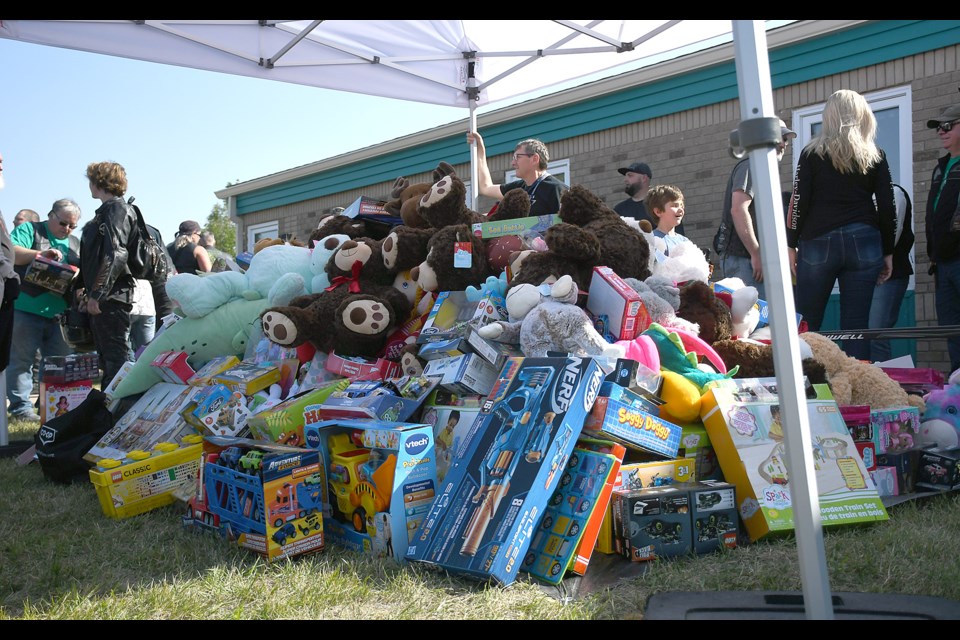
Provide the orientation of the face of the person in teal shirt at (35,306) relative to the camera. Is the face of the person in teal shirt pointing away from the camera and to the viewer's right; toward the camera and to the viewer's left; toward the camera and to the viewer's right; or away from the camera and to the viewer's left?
toward the camera and to the viewer's right

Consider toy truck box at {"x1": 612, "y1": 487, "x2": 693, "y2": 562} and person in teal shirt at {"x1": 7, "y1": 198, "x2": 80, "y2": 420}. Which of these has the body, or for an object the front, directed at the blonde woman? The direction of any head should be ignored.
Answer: the person in teal shirt

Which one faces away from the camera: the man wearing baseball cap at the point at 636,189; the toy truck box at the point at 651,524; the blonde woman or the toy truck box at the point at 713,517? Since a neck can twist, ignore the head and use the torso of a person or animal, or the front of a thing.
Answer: the blonde woman

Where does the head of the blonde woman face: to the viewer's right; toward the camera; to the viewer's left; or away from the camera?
away from the camera

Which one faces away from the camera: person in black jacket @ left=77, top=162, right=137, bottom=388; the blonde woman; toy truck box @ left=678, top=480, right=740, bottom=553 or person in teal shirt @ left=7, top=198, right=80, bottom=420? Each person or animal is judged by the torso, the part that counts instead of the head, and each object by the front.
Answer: the blonde woman

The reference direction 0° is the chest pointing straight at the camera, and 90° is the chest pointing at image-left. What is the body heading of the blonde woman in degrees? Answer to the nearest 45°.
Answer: approximately 180°
